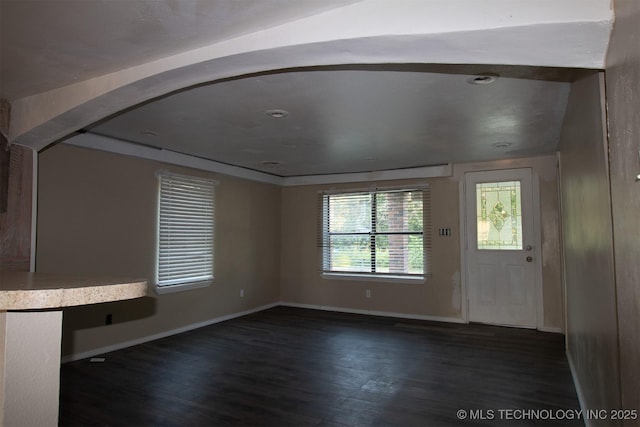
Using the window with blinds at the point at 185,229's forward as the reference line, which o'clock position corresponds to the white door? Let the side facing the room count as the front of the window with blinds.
The white door is roughly at 11 o'clock from the window with blinds.

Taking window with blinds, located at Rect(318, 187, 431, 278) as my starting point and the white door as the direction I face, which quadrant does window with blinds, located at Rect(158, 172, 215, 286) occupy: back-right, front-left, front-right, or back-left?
back-right

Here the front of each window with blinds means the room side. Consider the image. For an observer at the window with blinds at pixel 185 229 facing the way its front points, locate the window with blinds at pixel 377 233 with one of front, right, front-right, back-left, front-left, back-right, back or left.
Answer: front-left
